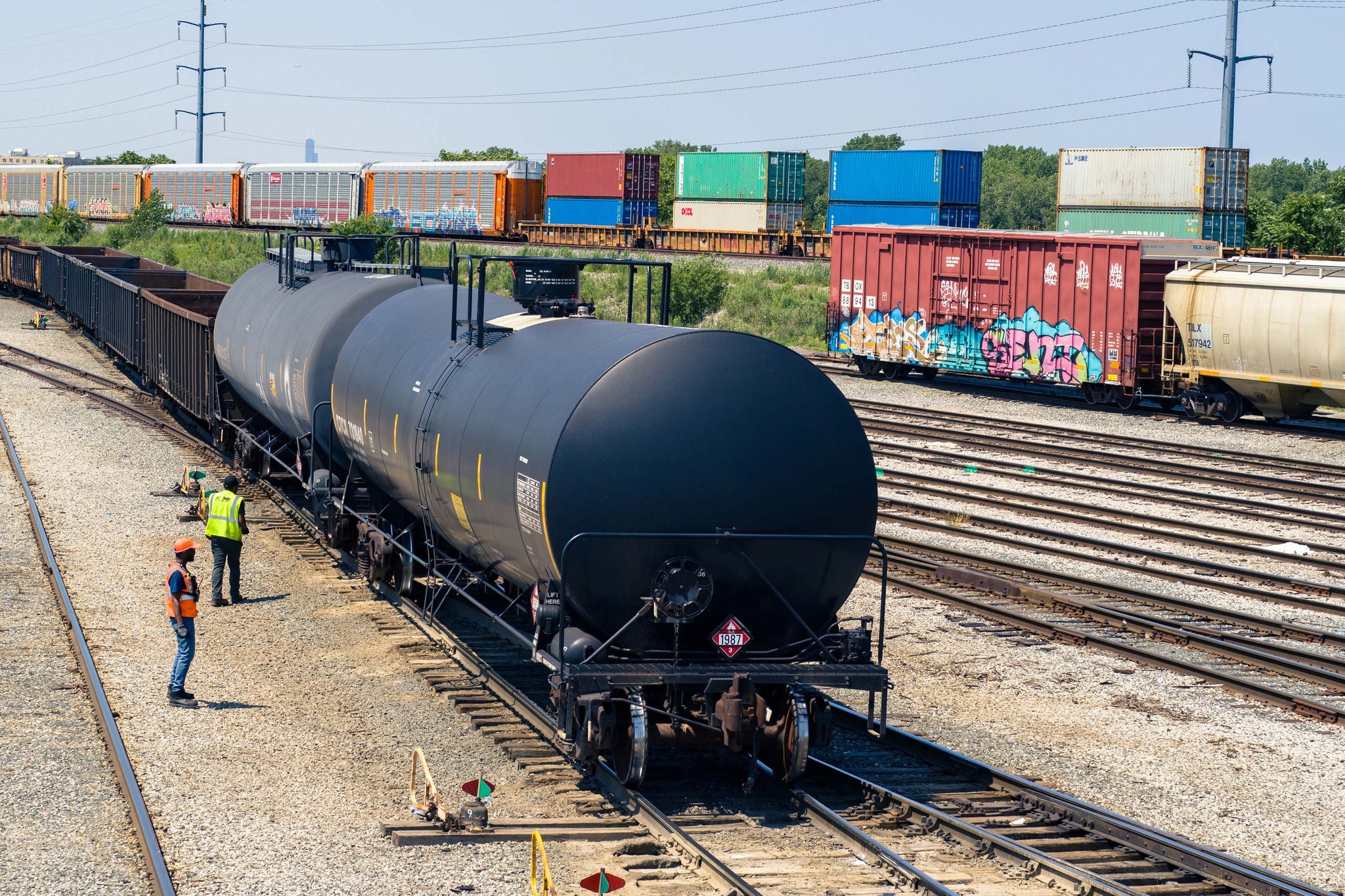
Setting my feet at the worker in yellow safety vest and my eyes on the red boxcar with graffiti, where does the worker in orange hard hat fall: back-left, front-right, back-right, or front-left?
back-right

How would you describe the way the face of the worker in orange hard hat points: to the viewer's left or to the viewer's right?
to the viewer's right

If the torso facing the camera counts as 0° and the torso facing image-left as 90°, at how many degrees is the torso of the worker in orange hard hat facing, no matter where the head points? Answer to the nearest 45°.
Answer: approximately 270°

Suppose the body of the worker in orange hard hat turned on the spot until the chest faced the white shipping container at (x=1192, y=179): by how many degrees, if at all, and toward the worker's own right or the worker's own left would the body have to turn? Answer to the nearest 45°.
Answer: approximately 45° to the worker's own left

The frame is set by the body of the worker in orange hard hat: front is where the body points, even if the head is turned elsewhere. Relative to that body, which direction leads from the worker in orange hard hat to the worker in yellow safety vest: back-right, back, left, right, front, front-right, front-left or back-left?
left

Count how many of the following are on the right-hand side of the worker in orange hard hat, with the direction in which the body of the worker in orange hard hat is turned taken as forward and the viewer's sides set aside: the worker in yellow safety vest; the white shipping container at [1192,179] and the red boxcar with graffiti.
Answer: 0

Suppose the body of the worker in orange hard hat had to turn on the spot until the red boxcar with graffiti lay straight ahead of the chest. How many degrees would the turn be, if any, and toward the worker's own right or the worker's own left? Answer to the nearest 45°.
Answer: approximately 45° to the worker's own left
